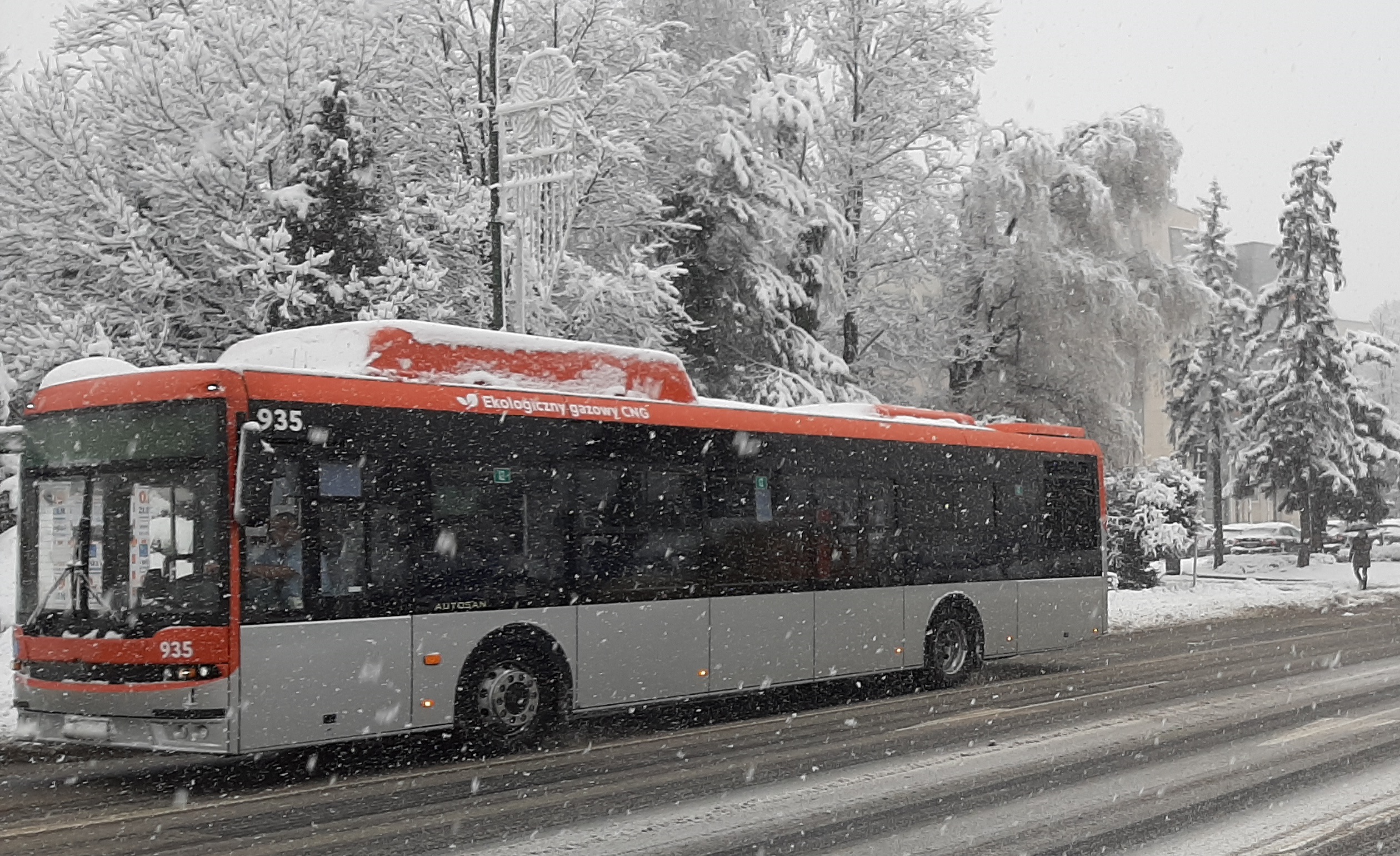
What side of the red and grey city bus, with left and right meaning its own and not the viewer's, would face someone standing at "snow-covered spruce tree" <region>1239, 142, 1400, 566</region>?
back

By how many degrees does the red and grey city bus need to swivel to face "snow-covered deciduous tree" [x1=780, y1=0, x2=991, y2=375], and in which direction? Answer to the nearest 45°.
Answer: approximately 135° to its right

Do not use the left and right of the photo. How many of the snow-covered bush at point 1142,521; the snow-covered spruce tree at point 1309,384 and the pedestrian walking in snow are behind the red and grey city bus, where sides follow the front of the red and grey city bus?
3

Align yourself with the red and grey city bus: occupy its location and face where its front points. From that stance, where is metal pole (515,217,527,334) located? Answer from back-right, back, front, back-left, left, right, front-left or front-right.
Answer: back-right

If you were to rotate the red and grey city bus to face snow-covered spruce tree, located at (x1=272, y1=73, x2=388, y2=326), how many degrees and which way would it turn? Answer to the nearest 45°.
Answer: approximately 135° to its right

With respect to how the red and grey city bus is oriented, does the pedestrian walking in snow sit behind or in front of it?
behind

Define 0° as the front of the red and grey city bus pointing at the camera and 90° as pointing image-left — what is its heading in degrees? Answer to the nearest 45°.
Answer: approximately 45°
